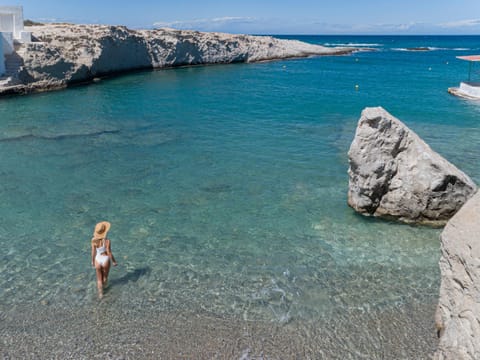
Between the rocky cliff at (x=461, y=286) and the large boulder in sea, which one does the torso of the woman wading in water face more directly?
the large boulder in sea

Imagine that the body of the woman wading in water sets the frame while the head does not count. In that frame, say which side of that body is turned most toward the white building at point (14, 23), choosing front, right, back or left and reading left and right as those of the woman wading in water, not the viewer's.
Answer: front

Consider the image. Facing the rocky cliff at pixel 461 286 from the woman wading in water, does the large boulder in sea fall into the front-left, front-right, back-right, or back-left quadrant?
front-left

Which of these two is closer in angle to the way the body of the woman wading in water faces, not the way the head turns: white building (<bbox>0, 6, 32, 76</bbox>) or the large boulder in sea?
the white building

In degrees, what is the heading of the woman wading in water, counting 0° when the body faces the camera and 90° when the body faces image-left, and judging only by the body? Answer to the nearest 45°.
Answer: approximately 180°

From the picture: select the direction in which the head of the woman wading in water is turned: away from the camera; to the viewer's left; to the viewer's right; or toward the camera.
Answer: away from the camera

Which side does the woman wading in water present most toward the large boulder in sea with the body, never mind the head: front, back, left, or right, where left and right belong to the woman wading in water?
right

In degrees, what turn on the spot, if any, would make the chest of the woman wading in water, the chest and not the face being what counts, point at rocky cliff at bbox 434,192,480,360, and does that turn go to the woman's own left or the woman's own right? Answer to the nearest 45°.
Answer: approximately 135° to the woman's own right
